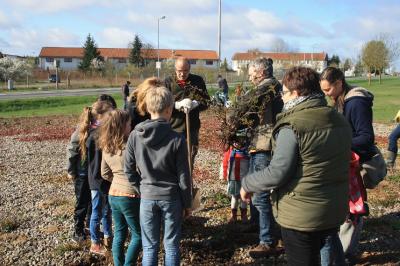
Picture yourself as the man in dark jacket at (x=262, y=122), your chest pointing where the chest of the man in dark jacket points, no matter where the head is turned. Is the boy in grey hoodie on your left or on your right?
on your left

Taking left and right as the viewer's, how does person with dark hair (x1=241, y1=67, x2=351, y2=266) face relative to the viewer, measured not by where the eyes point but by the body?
facing away from the viewer and to the left of the viewer

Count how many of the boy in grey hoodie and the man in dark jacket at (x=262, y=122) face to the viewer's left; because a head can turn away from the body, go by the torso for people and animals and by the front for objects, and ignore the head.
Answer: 1

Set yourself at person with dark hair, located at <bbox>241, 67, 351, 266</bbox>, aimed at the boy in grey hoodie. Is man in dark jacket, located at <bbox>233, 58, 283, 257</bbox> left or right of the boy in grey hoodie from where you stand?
right

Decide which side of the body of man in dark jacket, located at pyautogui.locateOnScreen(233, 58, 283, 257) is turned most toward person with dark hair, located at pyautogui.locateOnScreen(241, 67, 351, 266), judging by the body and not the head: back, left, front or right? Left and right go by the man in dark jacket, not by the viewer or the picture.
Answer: left

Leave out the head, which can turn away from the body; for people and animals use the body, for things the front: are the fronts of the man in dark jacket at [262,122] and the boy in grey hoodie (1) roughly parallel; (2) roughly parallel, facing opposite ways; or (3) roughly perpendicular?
roughly perpendicular

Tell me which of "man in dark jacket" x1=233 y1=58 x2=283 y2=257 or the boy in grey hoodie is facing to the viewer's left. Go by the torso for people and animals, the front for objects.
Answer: the man in dark jacket

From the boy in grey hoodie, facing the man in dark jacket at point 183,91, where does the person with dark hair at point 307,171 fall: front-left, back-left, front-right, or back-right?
back-right

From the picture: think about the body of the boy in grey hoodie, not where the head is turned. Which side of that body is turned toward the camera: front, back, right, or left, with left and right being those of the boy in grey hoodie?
back

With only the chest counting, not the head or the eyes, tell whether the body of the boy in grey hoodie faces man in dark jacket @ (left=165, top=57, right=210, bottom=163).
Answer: yes

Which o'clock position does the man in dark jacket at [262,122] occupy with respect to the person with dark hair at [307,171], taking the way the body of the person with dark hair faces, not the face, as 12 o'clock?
The man in dark jacket is roughly at 1 o'clock from the person with dark hair.

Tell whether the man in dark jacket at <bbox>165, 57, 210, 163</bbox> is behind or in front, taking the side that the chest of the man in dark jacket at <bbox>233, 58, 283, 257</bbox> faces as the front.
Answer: in front

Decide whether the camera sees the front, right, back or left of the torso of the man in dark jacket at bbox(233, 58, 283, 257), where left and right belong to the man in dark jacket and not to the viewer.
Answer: left
